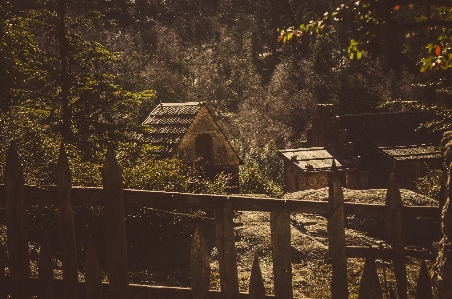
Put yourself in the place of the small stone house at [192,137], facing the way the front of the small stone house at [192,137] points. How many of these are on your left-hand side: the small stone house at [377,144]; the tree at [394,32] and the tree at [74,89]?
1

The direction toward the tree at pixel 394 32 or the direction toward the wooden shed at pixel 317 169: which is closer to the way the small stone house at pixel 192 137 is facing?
the tree

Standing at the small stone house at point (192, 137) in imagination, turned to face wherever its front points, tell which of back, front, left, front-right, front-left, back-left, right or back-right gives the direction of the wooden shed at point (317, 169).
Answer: left

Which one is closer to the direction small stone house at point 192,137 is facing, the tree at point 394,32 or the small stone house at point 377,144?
the tree

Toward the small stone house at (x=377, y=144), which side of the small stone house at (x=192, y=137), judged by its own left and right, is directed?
left

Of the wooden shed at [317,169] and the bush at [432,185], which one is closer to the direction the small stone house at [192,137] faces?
the bush

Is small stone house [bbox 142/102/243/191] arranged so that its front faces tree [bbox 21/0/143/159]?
no

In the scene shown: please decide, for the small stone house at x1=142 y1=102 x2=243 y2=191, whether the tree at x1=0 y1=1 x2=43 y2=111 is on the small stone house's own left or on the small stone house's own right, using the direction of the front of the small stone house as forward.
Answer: on the small stone house's own right

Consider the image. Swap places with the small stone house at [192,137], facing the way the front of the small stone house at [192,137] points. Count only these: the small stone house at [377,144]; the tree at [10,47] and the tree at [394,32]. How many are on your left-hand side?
1

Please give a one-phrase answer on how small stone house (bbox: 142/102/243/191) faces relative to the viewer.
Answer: facing the viewer and to the right of the viewer
